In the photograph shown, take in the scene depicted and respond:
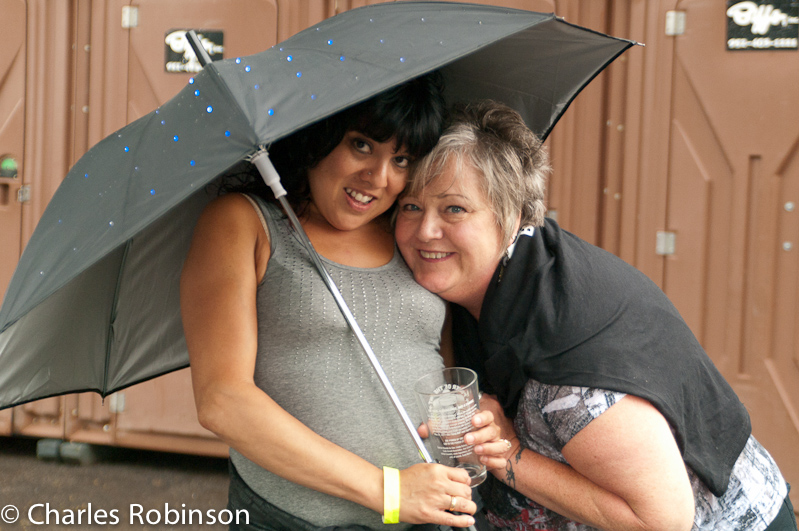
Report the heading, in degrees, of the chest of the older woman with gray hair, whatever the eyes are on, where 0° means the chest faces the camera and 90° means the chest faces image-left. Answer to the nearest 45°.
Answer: approximately 45°
